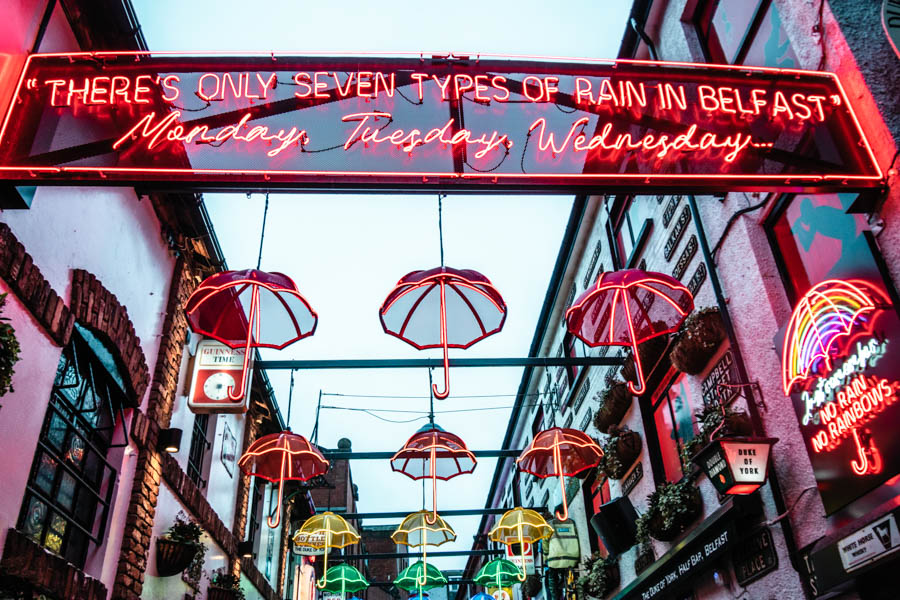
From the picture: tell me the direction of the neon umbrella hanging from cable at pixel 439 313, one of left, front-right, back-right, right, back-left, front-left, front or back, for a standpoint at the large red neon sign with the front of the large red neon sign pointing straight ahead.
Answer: back

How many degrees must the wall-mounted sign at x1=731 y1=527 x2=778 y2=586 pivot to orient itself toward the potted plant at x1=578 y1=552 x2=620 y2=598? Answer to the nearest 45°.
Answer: approximately 90° to its right

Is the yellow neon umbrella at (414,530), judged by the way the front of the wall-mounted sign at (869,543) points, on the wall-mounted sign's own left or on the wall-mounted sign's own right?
on the wall-mounted sign's own right

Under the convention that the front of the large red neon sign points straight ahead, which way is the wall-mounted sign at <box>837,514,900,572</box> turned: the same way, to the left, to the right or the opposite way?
to the right

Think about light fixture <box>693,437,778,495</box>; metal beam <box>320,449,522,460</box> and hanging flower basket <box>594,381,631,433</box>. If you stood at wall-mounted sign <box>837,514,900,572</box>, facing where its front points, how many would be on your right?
3

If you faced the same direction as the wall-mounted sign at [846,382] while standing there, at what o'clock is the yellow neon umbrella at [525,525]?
The yellow neon umbrella is roughly at 3 o'clock from the wall-mounted sign.

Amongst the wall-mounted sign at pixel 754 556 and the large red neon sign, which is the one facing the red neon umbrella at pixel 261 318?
the wall-mounted sign

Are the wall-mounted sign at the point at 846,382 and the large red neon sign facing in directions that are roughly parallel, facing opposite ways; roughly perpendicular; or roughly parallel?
roughly perpendicular

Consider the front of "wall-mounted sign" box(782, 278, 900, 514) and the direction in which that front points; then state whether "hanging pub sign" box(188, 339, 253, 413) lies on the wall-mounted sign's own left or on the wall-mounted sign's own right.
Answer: on the wall-mounted sign's own right

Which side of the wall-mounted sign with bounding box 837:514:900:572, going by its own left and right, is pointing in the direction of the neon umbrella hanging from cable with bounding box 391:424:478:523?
right

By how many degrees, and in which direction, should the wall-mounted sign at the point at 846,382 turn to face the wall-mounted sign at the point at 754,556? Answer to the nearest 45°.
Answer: approximately 90° to its right

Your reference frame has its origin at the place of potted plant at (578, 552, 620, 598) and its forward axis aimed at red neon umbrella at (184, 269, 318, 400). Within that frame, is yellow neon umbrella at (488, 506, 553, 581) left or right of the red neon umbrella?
right

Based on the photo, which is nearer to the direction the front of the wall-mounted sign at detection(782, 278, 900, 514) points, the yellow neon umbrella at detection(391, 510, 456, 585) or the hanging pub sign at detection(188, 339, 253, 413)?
the hanging pub sign

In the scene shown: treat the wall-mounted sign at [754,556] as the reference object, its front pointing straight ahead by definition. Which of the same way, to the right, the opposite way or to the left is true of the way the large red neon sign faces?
to the left

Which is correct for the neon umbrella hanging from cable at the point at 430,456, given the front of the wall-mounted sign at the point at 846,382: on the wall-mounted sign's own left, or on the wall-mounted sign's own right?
on the wall-mounted sign's own right

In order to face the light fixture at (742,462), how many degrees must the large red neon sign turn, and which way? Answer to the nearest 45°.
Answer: approximately 135° to its left
